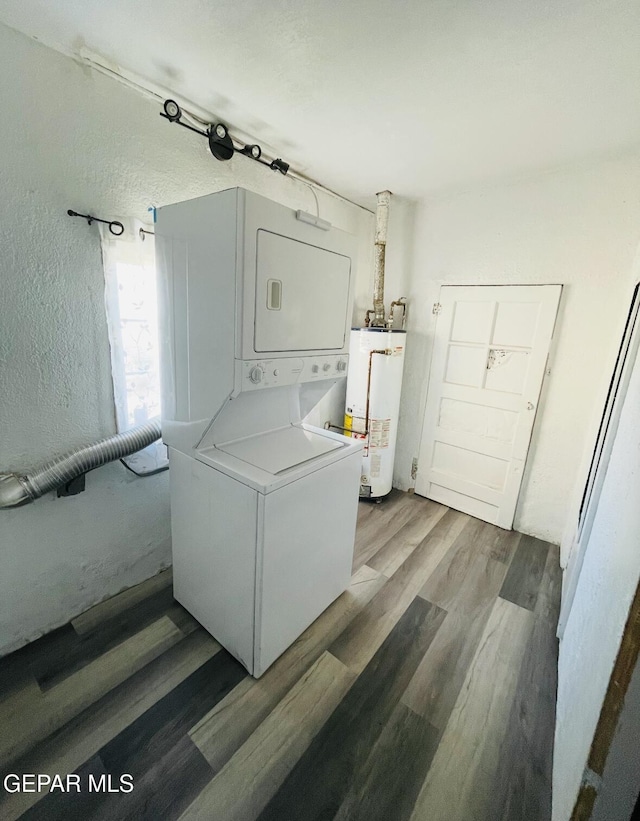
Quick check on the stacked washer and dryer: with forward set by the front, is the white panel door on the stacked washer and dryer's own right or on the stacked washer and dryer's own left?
on the stacked washer and dryer's own left

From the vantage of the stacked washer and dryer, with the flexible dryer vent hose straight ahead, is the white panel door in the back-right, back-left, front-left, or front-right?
back-right

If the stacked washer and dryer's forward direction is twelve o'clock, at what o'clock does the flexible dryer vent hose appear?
The flexible dryer vent hose is roughly at 5 o'clock from the stacked washer and dryer.

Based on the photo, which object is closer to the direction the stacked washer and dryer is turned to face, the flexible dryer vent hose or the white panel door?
the white panel door

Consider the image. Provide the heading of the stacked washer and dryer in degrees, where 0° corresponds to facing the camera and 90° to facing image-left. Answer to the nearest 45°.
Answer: approximately 315°
